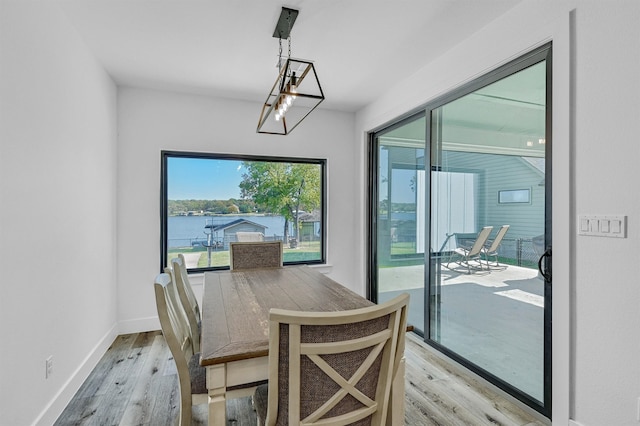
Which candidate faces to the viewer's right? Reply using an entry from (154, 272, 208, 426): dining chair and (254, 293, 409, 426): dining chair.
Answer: (154, 272, 208, 426): dining chair

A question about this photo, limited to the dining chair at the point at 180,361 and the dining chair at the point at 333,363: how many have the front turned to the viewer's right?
1

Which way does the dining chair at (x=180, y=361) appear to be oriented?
to the viewer's right

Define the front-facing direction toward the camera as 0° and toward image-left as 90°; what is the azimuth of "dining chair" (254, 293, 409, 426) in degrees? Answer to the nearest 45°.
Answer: approximately 135°

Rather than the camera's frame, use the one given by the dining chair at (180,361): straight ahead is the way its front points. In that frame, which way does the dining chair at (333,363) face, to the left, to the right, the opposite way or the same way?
to the left

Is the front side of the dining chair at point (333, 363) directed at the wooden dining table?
yes

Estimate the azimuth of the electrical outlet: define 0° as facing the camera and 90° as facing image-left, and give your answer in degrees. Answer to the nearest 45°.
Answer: approximately 315°

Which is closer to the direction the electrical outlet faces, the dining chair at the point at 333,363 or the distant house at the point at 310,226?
the dining chair
